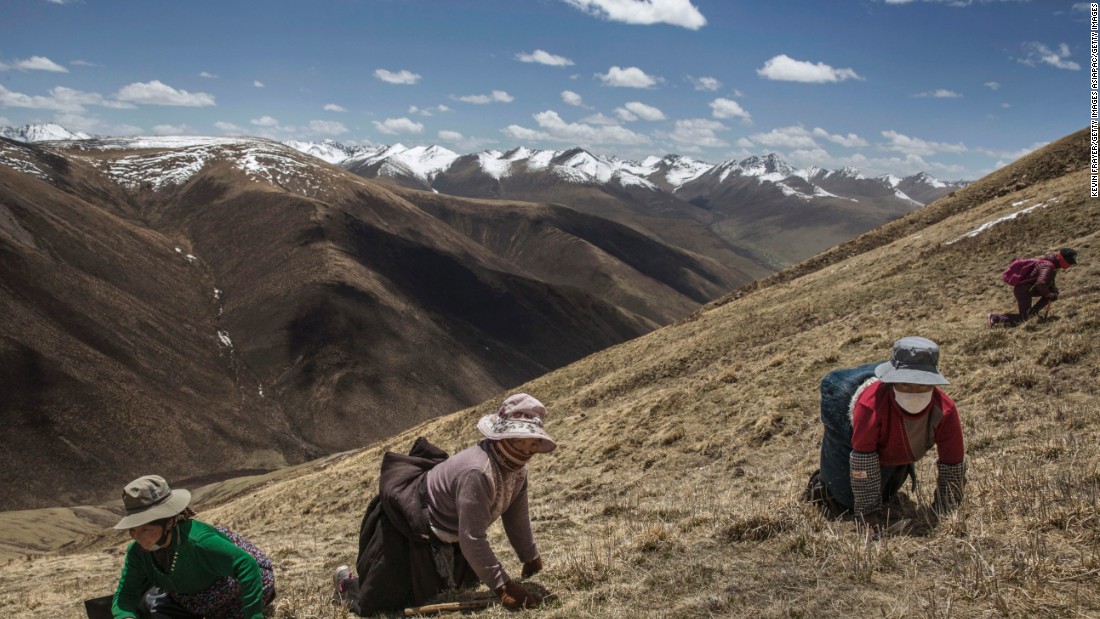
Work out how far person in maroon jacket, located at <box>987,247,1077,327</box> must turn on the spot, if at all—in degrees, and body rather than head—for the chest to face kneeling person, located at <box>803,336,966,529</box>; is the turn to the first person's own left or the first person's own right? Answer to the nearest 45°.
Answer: approximately 90° to the first person's own right

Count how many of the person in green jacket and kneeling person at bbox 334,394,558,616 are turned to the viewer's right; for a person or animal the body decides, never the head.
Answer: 1

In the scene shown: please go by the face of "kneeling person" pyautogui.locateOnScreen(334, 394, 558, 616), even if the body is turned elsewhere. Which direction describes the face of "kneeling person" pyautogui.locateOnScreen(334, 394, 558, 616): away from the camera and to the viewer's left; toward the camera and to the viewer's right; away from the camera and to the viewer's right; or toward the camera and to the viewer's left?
toward the camera and to the viewer's right

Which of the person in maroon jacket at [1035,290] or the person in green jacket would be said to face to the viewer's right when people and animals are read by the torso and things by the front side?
the person in maroon jacket

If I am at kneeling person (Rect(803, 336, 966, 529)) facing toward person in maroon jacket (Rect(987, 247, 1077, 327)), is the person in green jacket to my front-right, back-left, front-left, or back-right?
back-left

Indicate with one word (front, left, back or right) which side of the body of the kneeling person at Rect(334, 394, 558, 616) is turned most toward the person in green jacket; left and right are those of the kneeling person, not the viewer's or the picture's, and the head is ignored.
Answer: back

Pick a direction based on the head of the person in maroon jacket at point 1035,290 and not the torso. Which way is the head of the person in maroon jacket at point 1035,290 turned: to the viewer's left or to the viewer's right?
to the viewer's right

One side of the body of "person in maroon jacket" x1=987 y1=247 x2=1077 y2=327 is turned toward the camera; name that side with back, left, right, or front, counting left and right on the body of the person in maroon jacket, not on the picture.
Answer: right

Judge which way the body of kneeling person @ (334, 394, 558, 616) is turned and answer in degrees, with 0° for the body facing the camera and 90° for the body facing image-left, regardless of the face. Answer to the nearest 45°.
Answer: approximately 270°

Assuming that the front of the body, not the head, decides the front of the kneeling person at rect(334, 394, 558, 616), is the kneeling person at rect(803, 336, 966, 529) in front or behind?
in front

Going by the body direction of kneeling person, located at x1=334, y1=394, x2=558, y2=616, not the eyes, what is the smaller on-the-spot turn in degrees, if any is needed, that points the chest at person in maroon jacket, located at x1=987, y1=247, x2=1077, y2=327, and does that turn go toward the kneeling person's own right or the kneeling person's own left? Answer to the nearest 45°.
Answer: approximately 45° to the kneeling person's own left

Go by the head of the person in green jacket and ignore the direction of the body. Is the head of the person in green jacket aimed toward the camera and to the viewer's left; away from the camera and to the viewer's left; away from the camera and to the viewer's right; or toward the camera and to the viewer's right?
toward the camera and to the viewer's left

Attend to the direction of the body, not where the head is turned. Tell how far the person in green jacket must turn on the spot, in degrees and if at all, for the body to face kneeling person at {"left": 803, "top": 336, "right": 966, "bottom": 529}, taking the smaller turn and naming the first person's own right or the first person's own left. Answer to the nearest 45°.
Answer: approximately 135° to the first person's own left

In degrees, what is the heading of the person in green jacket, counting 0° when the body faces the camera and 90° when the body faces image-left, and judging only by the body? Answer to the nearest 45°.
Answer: approximately 45°

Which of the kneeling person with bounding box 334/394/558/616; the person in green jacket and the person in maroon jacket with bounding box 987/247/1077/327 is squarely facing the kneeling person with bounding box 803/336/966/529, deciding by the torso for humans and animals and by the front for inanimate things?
the kneeling person with bounding box 334/394/558/616

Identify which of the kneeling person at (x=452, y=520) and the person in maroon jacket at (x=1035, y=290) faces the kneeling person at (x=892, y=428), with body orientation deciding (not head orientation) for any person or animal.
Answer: the kneeling person at (x=452, y=520)
